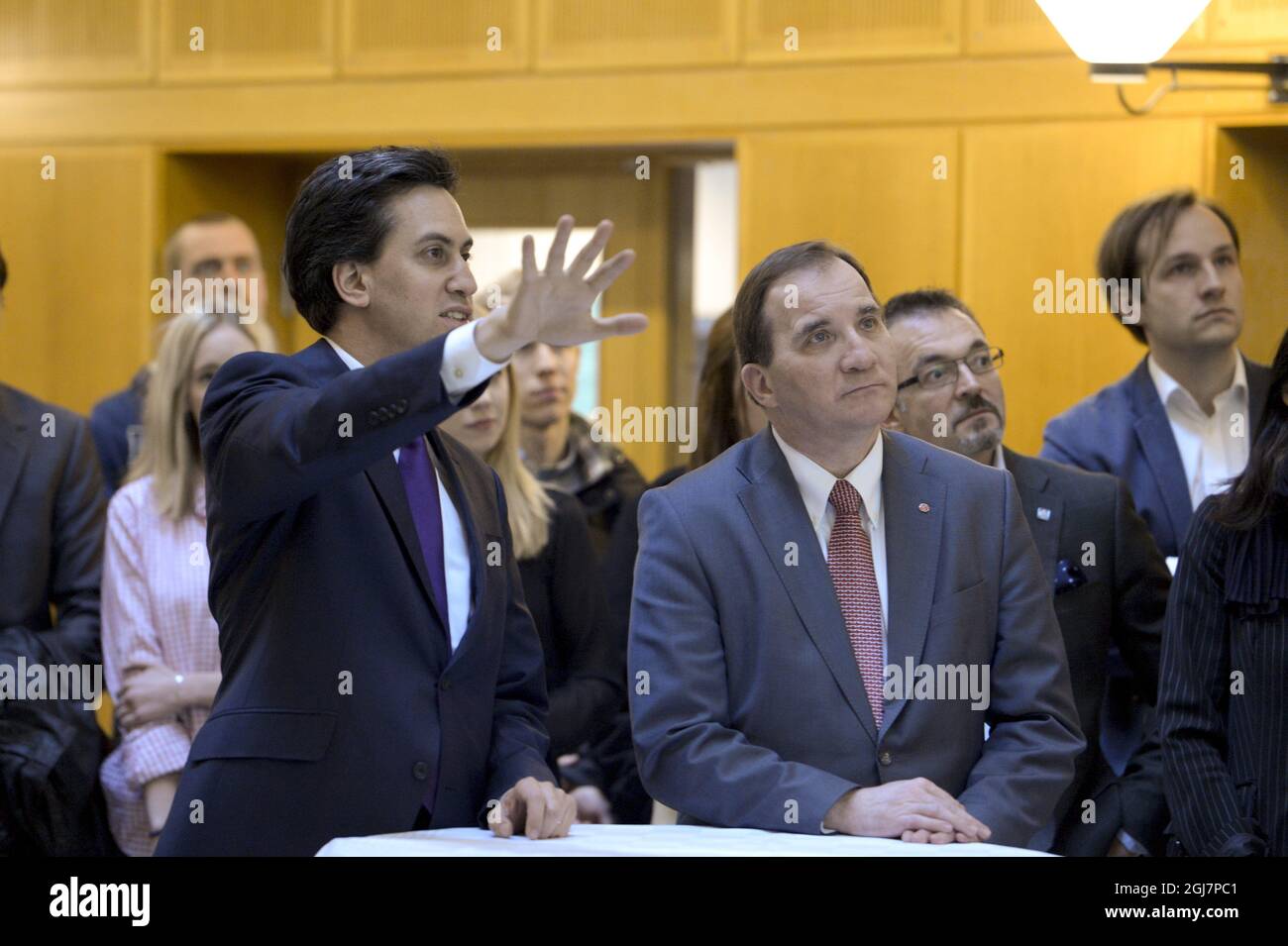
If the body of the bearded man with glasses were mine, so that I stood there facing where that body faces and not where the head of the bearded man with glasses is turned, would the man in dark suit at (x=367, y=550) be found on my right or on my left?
on my right

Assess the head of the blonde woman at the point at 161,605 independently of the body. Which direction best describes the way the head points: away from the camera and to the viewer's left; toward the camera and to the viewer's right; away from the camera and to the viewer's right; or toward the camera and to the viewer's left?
toward the camera and to the viewer's right

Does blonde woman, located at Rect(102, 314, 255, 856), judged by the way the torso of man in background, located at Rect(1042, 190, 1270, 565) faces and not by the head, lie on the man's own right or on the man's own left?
on the man's own right

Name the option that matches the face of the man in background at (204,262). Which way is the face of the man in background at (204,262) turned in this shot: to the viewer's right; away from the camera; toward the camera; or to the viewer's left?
toward the camera

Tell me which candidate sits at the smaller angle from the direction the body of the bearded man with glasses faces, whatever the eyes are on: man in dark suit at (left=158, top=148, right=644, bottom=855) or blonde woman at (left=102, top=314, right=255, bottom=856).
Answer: the man in dark suit

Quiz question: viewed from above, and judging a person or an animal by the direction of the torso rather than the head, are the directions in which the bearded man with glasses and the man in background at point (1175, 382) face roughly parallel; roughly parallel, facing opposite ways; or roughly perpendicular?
roughly parallel

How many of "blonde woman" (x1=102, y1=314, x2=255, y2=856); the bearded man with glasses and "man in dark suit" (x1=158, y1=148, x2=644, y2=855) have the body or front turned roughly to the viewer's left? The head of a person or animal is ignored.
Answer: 0

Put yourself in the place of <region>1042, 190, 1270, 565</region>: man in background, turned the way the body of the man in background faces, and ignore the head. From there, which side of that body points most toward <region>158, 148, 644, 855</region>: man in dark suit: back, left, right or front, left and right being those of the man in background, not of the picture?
right

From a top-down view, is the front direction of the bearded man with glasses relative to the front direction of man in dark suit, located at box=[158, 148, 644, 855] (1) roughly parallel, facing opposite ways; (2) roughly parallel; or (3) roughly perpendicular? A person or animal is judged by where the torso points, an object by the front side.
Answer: roughly parallel

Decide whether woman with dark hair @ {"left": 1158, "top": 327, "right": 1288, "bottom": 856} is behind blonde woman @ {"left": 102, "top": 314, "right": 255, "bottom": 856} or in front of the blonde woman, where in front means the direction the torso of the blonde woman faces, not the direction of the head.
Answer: in front

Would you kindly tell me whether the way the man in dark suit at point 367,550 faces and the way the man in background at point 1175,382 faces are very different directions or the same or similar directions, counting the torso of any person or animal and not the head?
same or similar directions

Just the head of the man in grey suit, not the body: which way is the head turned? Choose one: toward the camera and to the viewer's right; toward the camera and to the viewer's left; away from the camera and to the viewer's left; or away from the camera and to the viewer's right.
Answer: toward the camera and to the viewer's right

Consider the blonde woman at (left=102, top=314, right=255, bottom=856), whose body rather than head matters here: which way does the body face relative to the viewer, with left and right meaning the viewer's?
facing the viewer and to the right of the viewer
